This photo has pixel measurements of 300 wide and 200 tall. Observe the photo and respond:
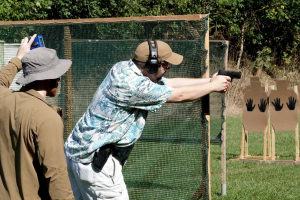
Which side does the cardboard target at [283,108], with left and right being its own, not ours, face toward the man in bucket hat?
front

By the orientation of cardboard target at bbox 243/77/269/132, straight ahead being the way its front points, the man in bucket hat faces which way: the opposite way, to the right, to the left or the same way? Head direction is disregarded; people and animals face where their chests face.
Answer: the opposite way

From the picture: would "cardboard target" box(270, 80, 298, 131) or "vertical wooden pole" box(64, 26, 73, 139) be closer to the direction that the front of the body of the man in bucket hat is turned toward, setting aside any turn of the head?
the cardboard target

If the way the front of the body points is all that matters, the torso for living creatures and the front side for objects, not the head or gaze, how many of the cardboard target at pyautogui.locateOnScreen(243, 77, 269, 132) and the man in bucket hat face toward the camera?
1

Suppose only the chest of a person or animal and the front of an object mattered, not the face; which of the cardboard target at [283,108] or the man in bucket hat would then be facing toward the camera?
the cardboard target

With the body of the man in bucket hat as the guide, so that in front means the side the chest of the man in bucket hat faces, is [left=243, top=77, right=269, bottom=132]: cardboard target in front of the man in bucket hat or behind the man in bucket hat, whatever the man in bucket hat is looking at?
in front

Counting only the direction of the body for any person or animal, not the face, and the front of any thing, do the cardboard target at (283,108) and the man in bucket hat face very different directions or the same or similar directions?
very different directions

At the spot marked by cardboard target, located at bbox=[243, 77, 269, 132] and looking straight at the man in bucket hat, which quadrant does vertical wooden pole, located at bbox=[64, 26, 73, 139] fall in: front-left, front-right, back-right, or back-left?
front-right

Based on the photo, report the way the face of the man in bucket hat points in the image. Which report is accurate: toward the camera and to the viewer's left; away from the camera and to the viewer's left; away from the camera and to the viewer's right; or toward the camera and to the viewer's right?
away from the camera and to the viewer's right

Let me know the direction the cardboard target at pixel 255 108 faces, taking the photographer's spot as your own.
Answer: facing the viewer

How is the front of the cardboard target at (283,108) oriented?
toward the camera

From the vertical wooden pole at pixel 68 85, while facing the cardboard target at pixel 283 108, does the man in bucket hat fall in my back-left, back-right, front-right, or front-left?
back-right

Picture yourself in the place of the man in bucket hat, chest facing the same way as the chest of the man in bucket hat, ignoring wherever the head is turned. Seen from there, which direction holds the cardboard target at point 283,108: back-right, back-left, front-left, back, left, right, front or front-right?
front
